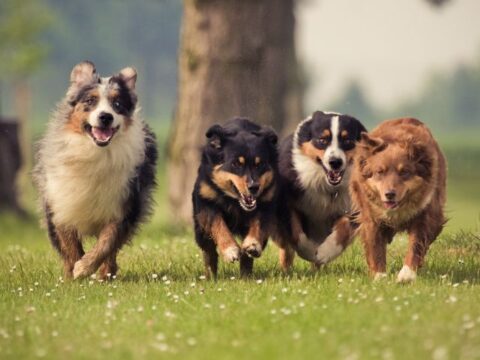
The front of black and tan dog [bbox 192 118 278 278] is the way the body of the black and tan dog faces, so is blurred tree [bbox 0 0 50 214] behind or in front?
behind

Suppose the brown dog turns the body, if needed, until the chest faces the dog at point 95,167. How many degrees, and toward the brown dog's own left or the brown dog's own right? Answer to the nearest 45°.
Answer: approximately 90° to the brown dog's own right

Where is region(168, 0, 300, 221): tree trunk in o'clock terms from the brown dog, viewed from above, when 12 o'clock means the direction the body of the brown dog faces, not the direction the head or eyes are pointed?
The tree trunk is roughly at 5 o'clock from the brown dog.

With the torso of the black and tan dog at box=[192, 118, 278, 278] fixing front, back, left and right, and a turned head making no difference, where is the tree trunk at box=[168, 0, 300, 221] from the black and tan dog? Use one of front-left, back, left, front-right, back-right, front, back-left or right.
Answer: back

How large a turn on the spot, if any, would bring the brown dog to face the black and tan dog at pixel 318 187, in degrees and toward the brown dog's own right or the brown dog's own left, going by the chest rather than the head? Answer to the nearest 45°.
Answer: approximately 135° to the brown dog's own right

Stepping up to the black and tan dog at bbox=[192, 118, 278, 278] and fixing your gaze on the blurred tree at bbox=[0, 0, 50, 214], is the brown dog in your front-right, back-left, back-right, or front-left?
back-right

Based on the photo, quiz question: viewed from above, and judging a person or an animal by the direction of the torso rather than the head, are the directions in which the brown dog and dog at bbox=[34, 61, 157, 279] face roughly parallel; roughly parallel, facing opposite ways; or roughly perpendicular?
roughly parallel

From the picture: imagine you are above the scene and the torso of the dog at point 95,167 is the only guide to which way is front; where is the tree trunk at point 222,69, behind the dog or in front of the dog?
behind

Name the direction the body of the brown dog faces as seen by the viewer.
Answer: toward the camera

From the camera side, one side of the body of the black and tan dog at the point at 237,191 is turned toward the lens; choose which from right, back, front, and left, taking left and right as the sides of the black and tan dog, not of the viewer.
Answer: front

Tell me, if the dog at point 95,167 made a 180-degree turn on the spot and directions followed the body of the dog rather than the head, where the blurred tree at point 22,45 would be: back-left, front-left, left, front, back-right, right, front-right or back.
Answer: front
